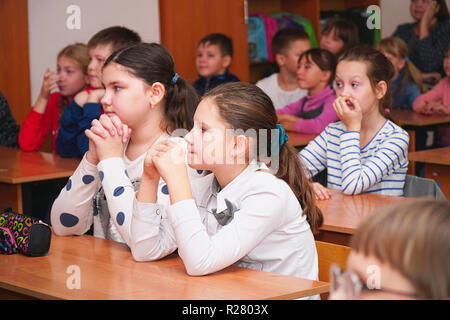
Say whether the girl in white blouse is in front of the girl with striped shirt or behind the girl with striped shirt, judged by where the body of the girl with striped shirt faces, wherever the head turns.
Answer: in front

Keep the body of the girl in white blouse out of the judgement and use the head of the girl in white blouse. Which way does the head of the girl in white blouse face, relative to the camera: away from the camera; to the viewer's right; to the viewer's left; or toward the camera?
to the viewer's left

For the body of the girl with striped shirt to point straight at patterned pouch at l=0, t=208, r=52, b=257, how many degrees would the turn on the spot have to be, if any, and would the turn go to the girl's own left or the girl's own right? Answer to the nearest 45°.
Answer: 0° — they already face it

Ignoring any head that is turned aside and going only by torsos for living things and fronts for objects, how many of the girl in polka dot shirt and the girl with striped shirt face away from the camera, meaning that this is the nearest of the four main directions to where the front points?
0

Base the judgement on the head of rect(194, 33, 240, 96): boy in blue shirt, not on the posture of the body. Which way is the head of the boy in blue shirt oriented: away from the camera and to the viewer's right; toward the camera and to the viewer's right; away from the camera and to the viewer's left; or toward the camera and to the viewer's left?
toward the camera and to the viewer's left

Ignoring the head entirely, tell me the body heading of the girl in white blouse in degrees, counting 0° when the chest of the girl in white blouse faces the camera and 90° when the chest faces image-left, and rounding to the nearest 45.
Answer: approximately 90°

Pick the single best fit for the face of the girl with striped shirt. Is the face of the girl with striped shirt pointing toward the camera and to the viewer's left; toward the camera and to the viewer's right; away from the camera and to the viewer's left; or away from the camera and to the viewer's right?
toward the camera and to the viewer's left

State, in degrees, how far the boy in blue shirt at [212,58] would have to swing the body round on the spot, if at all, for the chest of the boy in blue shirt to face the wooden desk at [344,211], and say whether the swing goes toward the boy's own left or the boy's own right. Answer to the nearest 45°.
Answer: approximately 45° to the boy's own left

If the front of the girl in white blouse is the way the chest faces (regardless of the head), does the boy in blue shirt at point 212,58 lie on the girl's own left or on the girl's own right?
on the girl's own right

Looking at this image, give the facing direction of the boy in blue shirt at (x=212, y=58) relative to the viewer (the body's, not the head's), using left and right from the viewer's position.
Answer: facing the viewer and to the left of the viewer
